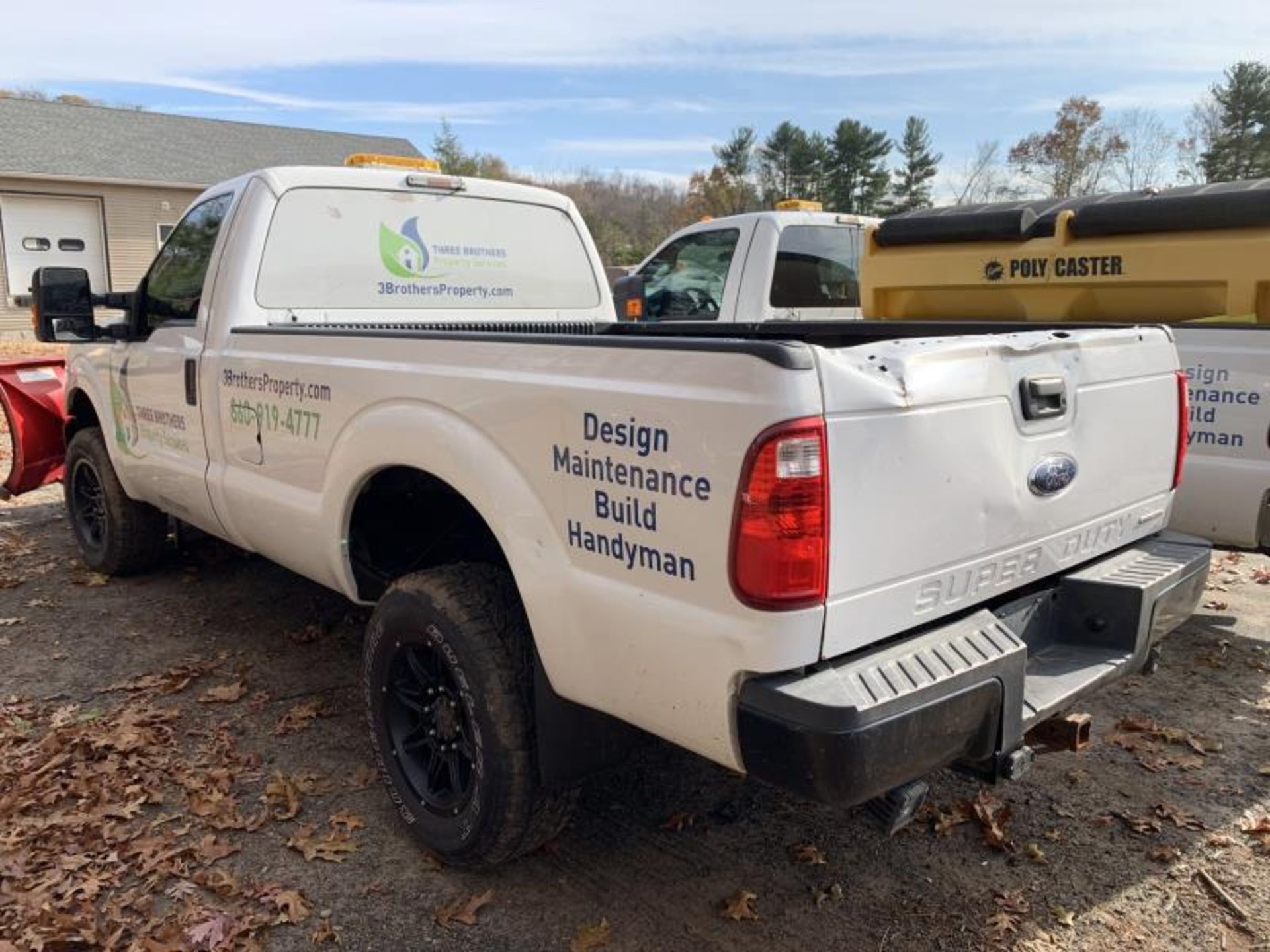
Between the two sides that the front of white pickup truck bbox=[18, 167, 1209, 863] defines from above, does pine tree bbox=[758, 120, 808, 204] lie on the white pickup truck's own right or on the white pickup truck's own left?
on the white pickup truck's own right

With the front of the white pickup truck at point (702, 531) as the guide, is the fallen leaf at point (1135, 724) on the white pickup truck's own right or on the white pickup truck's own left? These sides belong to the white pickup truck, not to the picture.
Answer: on the white pickup truck's own right

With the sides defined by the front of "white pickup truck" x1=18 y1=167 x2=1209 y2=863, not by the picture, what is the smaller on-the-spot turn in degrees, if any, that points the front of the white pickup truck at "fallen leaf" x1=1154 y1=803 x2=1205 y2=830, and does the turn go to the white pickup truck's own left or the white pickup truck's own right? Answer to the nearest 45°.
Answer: approximately 135° to the white pickup truck's own right

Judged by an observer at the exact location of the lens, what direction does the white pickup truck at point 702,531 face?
facing away from the viewer and to the left of the viewer

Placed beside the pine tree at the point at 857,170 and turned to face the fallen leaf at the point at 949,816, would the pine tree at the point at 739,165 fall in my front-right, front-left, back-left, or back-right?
back-right
